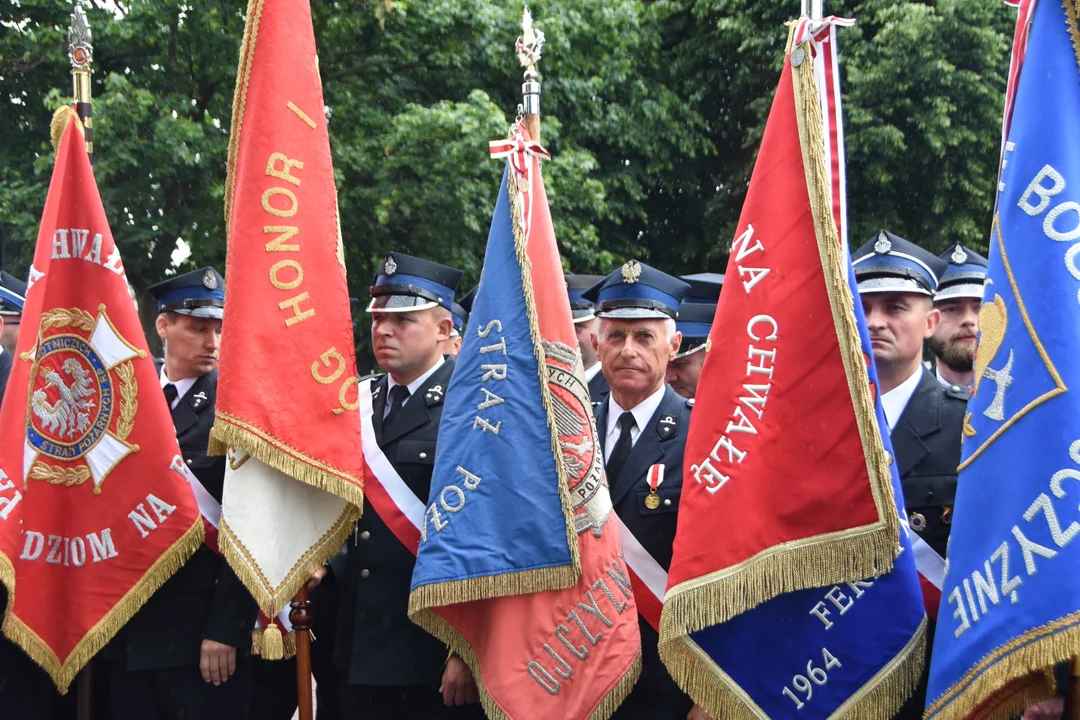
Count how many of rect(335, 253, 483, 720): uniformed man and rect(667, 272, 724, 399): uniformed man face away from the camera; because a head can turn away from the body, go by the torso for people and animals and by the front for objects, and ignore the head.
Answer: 0

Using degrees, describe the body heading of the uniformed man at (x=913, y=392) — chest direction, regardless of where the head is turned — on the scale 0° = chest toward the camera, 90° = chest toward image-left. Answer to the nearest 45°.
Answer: approximately 45°

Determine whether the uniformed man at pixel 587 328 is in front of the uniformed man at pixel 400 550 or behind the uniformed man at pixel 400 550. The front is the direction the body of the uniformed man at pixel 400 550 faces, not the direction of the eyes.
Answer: behind

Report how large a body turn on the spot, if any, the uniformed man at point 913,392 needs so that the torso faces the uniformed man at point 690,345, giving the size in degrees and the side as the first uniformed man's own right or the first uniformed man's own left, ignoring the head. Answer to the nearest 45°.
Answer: approximately 90° to the first uniformed man's own right

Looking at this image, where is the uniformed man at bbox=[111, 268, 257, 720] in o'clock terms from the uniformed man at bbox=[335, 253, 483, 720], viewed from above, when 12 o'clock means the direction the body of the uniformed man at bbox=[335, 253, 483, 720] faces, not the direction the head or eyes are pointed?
the uniformed man at bbox=[111, 268, 257, 720] is roughly at 2 o'clock from the uniformed man at bbox=[335, 253, 483, 720].

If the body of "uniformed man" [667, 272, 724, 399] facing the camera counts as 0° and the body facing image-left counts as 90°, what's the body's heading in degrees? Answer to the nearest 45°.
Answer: approximately 45°

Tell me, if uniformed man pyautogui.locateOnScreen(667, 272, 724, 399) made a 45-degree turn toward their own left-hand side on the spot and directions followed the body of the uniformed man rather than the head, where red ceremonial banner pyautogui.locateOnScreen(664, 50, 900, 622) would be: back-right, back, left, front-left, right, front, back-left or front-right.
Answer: front

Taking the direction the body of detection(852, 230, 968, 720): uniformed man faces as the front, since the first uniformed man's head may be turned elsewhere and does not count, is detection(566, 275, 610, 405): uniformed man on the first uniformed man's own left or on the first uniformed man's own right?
on the first uniformed man's own right

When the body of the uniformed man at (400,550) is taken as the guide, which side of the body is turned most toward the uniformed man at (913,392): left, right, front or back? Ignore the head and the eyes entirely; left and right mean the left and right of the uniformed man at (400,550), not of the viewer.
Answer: left

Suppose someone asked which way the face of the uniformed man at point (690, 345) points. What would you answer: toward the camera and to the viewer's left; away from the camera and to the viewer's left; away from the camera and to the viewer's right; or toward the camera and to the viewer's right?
toward the camera and to the viewer's left

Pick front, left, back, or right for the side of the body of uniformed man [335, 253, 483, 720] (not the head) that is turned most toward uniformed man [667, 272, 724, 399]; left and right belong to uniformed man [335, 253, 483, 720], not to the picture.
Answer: back
